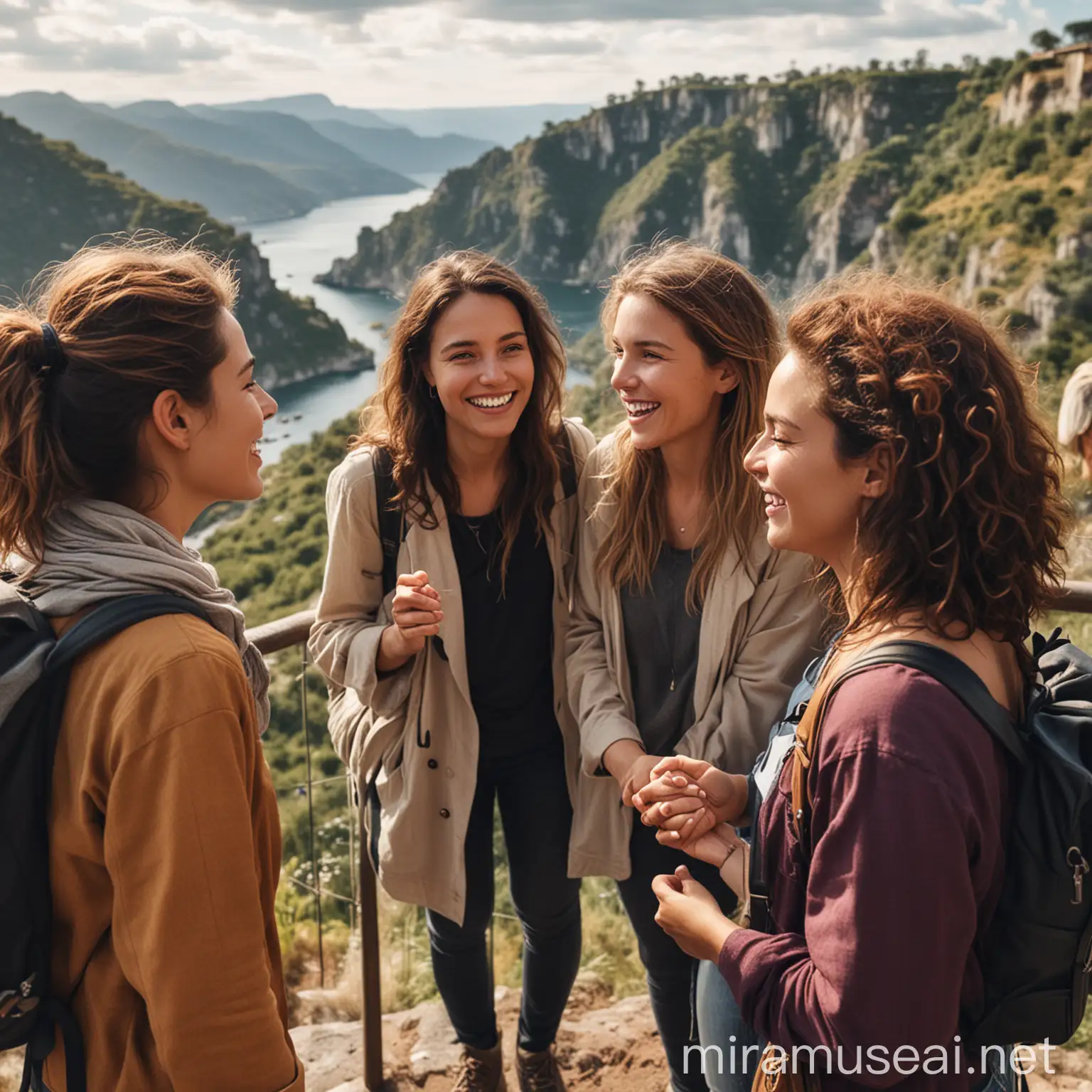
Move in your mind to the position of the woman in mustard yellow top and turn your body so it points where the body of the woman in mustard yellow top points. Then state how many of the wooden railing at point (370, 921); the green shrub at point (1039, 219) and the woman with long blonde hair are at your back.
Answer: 0

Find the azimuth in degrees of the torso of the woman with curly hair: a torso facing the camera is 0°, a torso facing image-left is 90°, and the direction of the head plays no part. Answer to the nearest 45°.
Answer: approximately 90°

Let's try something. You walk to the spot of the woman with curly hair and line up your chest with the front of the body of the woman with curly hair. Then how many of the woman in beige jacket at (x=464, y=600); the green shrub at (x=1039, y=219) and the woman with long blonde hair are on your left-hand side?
0

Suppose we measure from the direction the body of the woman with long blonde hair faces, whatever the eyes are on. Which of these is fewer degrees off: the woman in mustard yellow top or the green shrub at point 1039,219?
the woman in mustard yellow top

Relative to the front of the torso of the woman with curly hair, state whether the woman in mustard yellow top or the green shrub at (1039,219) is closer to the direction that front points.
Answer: the woman in mustard yellow top

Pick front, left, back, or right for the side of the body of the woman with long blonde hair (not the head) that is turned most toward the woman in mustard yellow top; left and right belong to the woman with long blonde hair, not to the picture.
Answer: front

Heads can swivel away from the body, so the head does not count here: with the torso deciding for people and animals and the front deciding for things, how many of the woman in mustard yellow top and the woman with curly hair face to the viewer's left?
1

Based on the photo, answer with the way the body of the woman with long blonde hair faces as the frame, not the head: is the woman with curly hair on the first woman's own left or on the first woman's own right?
on the first woman's own left

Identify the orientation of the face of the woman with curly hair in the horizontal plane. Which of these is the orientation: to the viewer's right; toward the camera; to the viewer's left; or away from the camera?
to the viewer's left

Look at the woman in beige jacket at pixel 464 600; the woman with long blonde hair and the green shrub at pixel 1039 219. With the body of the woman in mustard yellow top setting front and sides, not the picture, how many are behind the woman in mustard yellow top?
0

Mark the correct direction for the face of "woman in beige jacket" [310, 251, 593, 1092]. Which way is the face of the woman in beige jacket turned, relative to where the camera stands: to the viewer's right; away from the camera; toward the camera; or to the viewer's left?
toward the camera

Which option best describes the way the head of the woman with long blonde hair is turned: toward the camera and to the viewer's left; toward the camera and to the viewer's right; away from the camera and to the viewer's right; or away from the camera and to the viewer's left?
toward the camera and to the viewer's left

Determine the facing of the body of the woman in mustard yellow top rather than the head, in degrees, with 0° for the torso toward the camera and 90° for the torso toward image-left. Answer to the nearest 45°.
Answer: approximately 225°

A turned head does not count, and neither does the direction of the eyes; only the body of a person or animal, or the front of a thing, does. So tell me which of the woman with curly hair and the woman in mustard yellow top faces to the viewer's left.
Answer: the woman with curly hair

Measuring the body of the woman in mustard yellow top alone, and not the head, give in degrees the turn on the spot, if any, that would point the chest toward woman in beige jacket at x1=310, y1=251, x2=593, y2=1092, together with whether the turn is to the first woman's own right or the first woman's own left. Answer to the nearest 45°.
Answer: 0° — they already face them

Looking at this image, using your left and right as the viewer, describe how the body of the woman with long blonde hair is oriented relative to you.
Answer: facing the viewer and to the left of the viewer

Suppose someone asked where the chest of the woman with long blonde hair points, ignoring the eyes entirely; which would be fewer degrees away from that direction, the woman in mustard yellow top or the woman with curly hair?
the woman in mustard yellow top
